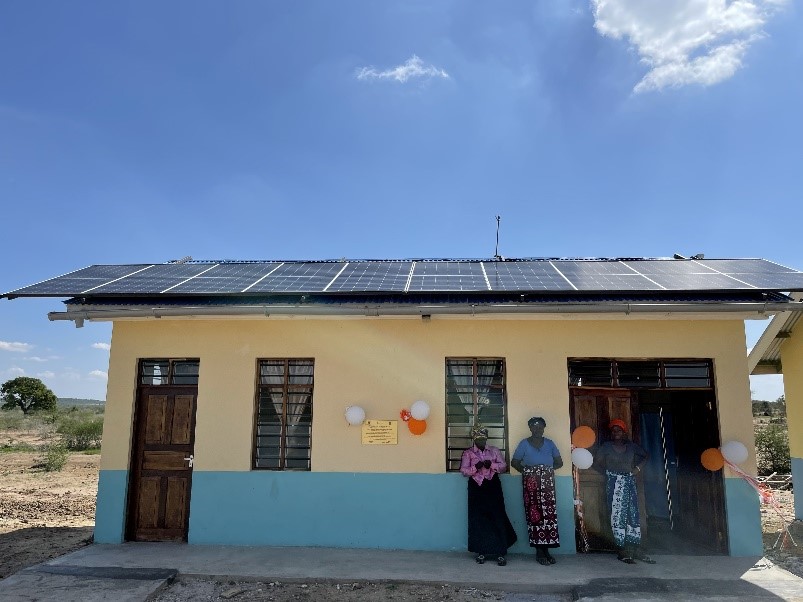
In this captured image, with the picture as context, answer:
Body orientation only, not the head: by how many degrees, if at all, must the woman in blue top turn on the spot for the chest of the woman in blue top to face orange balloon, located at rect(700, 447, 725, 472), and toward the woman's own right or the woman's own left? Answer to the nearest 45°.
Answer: approximately 90° to the woman's own left

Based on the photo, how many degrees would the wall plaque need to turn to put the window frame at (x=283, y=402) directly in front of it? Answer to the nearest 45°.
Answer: approximately 90° to its right

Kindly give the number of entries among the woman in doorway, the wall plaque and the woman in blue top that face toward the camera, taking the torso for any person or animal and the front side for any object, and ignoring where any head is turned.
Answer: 3

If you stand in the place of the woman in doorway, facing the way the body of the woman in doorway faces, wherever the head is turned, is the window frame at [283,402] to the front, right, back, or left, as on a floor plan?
right

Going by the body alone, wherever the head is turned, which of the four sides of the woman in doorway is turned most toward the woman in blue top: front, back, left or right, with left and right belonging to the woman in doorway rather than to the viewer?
right

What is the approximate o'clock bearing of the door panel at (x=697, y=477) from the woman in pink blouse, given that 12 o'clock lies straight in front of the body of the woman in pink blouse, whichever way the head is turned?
The door panel is roughly at 8 o'clock from the woman in pink blouse.

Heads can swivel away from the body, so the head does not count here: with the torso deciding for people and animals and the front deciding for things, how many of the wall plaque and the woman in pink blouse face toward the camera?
2

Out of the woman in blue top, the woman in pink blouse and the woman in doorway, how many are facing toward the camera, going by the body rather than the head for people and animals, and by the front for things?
3

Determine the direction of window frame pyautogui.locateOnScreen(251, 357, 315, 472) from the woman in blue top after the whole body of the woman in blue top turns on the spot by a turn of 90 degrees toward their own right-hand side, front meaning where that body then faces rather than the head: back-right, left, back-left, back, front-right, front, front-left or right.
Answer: front
